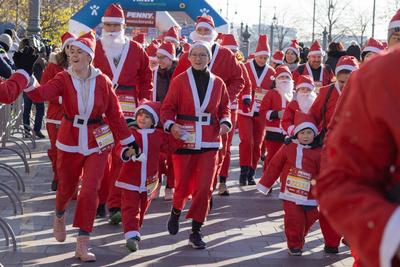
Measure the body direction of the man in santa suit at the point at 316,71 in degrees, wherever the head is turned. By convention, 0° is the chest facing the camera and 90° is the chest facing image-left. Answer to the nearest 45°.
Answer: approximately 0°

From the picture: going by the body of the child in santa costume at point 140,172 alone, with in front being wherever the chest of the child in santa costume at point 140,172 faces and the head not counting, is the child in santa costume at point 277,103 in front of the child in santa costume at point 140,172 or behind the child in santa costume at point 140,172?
behind

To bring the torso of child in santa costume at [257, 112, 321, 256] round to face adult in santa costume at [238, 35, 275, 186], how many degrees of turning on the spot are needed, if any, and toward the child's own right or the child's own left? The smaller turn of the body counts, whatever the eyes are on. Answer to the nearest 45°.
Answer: approximately 180°

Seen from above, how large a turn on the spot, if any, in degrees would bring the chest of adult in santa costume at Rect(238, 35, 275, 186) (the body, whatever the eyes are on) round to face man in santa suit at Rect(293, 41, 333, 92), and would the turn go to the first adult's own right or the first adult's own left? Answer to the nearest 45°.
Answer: approximately 135° to the first adult's own left

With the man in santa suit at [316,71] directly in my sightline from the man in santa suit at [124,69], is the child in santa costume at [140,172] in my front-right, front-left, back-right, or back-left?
back-right

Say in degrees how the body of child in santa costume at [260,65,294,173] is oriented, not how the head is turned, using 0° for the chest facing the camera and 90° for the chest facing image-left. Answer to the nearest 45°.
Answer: approximately 315°

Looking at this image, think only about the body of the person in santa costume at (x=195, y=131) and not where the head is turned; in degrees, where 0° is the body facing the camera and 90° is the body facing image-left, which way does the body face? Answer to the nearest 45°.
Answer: approximately 0°

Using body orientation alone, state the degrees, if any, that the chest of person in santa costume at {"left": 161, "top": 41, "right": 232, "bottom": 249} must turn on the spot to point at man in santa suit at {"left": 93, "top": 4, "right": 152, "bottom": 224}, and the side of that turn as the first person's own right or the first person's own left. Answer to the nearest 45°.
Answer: approximately 135° to the first person's own right

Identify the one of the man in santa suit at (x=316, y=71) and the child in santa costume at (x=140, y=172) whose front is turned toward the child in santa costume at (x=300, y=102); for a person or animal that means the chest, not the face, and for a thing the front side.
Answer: the man in santa suit

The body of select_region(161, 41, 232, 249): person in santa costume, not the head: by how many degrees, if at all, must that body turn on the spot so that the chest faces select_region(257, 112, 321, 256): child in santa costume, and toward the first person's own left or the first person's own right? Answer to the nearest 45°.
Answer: approximately 90° to the first person's own left
